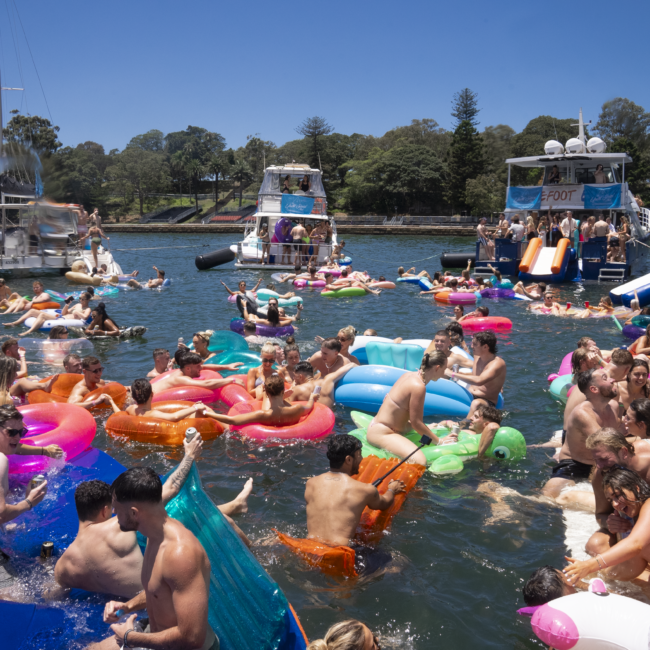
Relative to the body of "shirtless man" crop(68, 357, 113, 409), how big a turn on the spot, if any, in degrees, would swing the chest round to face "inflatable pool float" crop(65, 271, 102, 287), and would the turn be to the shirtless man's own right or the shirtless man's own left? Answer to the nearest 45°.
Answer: approximately 135° to the shirtless man's own left

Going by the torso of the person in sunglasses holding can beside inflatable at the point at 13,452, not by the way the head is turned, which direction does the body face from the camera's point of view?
to the viewer's right

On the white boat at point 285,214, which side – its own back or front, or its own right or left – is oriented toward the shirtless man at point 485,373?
back

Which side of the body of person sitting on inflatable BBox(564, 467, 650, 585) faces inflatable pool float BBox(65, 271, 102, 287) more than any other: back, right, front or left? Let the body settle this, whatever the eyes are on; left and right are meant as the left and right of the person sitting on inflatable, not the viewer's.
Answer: right

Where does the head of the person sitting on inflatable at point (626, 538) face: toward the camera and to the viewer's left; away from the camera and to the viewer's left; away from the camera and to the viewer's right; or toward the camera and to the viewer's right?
toward the camera and to the viewer's left

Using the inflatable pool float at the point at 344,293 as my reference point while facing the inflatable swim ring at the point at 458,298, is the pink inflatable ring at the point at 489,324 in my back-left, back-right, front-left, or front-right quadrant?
front-right

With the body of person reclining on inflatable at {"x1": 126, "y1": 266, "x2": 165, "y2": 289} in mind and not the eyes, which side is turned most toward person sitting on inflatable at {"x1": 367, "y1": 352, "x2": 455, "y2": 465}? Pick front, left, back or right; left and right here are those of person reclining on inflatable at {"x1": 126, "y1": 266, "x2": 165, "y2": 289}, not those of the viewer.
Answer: left

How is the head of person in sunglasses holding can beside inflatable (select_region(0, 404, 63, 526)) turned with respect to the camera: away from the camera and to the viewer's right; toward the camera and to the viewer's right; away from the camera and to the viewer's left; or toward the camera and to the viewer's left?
toward the camera and to the viewer's right

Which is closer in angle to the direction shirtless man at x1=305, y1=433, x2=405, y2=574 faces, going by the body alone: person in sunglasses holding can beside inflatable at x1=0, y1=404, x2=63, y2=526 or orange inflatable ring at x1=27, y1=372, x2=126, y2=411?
the orange inflatable ring
